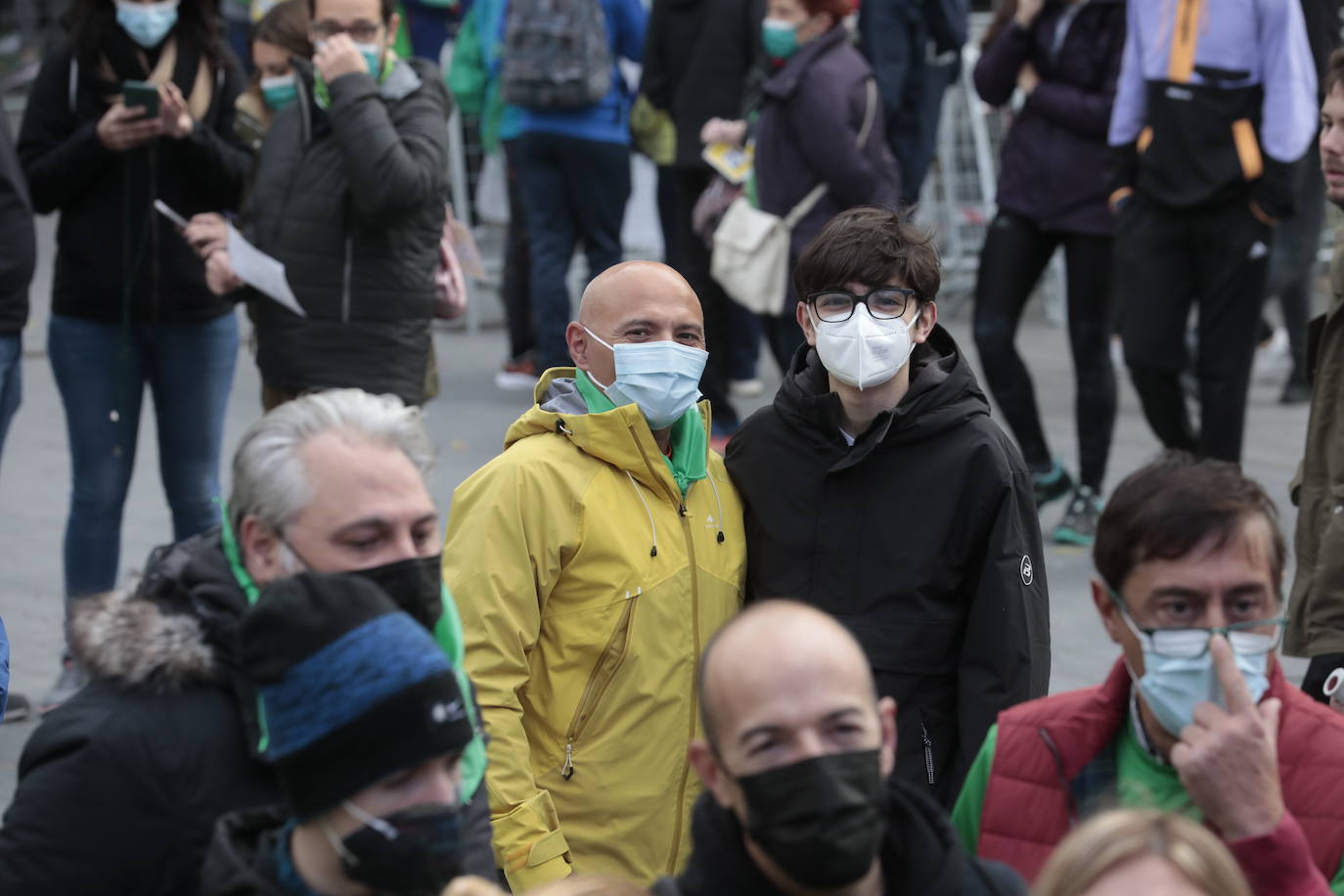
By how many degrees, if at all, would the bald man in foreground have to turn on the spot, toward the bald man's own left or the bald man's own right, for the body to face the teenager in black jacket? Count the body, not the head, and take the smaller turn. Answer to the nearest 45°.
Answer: approximately 180°

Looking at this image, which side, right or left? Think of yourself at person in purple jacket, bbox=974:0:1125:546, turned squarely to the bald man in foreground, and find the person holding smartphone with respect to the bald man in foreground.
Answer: right

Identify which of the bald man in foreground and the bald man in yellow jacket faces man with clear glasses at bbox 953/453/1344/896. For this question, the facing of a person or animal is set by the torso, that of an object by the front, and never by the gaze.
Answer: the bald man in yellow jacket

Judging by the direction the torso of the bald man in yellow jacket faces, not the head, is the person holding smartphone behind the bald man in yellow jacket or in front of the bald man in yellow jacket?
behind

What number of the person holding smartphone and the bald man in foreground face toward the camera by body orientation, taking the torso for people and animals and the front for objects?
2

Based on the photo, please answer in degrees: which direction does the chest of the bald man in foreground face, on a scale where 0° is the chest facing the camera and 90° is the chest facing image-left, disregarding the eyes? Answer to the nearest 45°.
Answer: approximately 0°

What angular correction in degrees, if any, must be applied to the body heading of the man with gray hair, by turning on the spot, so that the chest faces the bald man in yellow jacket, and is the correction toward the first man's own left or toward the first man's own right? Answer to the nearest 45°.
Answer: approximately 90° to the first man's own left

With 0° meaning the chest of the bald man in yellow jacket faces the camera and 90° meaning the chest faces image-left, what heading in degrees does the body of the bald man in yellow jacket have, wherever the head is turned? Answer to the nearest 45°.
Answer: approximately 315°

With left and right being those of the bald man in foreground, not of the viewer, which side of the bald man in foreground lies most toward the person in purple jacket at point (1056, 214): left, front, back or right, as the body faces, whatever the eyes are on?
back

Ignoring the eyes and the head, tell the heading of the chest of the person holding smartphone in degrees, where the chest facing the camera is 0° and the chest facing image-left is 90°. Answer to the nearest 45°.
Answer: approximately 0°
